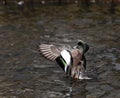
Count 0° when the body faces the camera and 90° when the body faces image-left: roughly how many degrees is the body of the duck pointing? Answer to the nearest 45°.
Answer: approximately 225°
